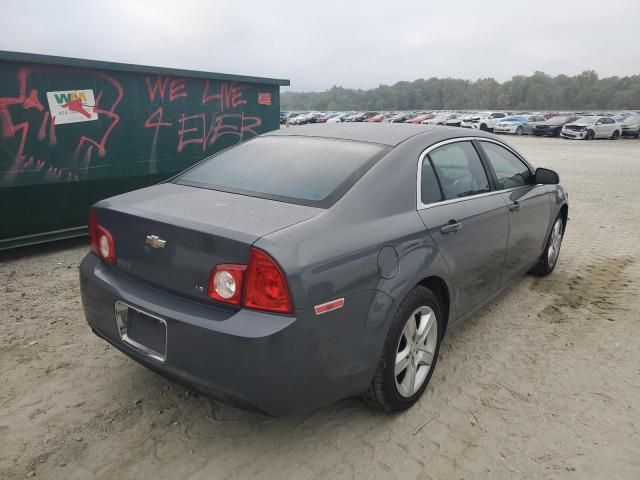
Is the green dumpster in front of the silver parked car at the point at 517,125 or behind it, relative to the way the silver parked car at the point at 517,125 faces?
in front

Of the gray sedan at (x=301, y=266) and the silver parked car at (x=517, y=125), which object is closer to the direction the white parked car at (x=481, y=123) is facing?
the gray sedan

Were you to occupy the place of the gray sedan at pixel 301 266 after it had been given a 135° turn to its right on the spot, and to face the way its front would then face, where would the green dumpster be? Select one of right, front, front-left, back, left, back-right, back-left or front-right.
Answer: back-right

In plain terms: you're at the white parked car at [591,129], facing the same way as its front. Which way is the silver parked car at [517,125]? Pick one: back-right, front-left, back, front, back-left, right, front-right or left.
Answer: right

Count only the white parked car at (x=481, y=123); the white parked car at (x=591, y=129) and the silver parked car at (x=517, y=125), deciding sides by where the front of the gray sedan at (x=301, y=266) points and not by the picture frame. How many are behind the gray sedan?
0

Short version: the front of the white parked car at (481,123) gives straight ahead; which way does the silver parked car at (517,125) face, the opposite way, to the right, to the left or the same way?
the same way

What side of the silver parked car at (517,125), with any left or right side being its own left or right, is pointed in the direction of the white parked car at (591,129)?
left

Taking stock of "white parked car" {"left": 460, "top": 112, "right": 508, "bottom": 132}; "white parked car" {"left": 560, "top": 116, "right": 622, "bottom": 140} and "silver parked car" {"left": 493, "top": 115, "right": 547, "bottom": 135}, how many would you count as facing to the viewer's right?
0

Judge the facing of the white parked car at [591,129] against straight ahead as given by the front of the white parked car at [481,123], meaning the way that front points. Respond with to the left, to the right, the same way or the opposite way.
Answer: the same way

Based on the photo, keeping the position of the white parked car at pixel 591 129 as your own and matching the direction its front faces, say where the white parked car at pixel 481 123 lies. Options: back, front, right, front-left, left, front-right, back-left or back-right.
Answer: right

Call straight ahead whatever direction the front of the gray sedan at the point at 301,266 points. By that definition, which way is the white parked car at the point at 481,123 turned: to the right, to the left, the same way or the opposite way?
the opposite way

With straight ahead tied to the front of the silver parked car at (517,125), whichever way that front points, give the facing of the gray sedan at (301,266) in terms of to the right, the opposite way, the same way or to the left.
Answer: the opposite way

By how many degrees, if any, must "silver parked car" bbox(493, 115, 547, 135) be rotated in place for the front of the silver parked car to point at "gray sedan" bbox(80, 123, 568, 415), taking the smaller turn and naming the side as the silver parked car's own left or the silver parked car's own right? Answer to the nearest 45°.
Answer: approximately 45° to the silver parked car's own left

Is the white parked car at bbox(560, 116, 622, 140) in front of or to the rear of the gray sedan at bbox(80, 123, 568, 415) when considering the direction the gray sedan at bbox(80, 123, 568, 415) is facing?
in front

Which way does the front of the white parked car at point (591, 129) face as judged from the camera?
facing the viewer and to the left of the viewer

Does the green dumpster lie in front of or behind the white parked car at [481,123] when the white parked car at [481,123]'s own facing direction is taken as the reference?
in front

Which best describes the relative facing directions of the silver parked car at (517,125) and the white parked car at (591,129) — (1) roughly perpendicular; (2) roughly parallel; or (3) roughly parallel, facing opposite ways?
roughly parallel

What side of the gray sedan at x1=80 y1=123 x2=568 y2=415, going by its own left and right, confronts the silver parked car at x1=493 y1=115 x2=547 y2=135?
front

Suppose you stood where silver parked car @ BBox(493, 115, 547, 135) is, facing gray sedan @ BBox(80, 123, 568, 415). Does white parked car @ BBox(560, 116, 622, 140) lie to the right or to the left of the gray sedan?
left

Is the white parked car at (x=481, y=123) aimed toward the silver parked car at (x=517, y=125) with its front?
no

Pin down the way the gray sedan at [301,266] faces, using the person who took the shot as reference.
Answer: facing away from the viewer and to the right of the viewer
